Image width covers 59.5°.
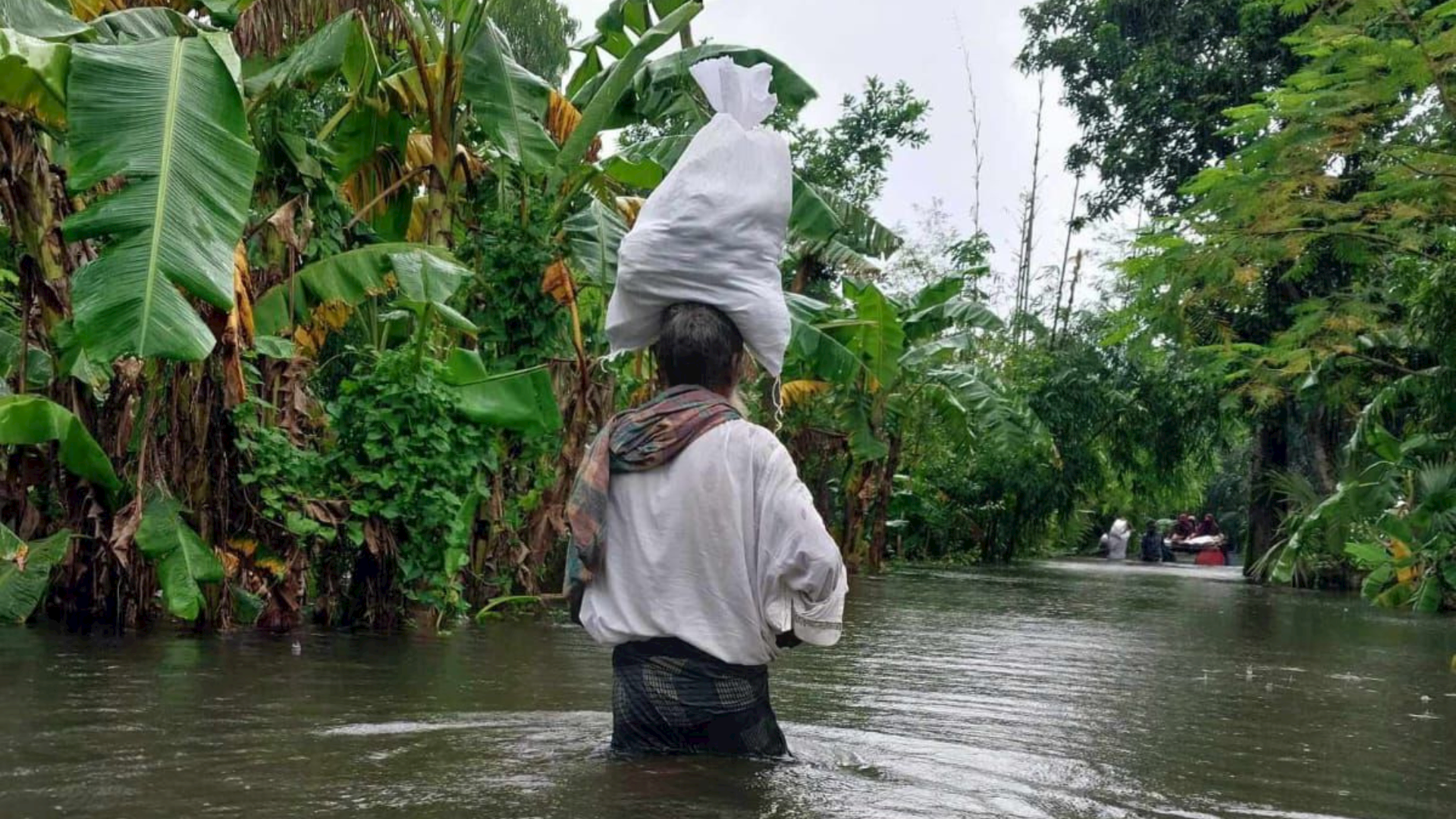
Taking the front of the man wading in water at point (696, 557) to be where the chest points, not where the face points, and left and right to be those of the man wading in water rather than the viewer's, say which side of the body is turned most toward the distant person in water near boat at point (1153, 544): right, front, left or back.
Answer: front

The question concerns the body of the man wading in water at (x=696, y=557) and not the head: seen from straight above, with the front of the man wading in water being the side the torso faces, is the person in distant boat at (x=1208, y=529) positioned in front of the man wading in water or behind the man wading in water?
in front

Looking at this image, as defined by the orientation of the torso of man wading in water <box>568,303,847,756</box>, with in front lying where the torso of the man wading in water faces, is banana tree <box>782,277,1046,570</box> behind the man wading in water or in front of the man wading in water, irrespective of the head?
in front

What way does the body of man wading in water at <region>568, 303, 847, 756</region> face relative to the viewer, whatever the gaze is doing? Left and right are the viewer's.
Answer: facing away from the viewer

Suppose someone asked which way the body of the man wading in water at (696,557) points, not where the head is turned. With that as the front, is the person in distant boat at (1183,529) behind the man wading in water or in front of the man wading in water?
in front
